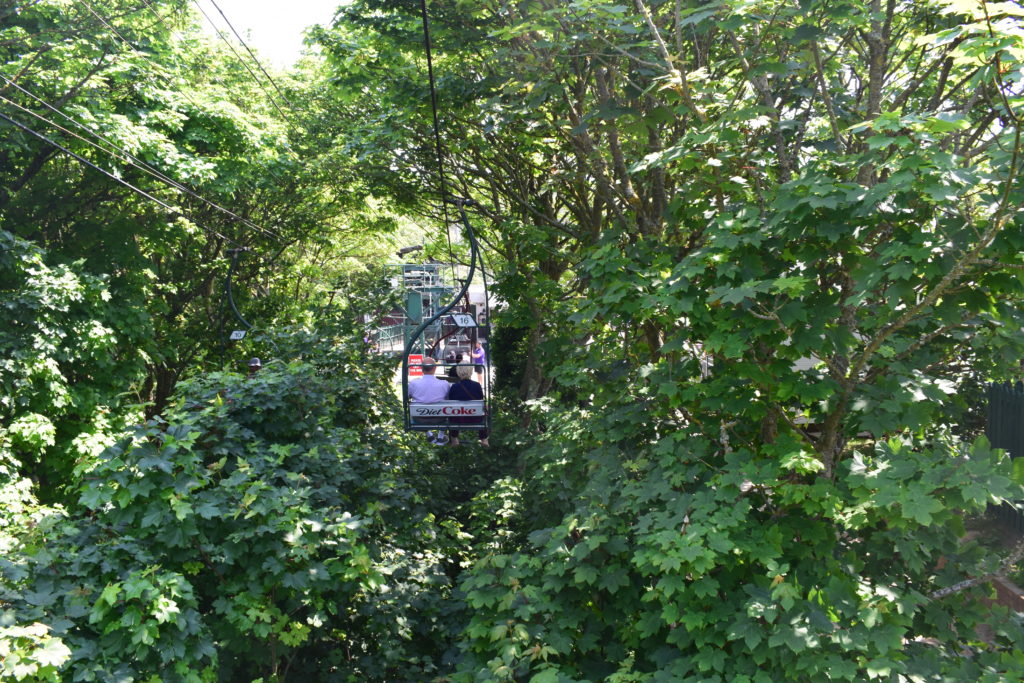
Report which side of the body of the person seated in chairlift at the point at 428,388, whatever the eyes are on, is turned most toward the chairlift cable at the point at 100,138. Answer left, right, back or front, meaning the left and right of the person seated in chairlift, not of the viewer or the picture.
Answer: left

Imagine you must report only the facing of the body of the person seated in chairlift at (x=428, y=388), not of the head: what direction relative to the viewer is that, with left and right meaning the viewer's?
facing away from the viewer

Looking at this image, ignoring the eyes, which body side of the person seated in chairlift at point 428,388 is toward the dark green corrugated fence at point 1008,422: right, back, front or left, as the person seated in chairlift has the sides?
right

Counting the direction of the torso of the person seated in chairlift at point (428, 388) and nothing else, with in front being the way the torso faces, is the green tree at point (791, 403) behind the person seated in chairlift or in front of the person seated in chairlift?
behind

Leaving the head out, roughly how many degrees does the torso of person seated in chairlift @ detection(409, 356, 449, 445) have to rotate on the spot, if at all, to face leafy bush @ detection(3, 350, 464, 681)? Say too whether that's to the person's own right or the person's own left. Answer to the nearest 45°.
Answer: approximately 180°
